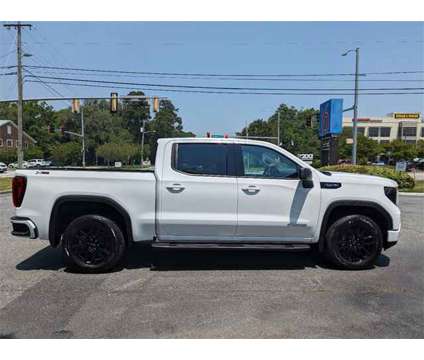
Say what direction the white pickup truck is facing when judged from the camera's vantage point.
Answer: facing to the right of the viewer

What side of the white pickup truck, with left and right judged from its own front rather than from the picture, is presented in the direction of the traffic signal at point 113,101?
left

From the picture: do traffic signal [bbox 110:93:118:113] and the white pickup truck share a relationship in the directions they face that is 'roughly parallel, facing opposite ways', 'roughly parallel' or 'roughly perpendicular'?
roughly perpendicular

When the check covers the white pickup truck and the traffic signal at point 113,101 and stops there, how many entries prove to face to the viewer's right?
1

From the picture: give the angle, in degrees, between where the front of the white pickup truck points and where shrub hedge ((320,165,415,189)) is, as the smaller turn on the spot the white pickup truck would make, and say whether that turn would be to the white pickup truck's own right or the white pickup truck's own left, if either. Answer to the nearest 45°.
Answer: approximately 45° to the white pickup truck's own left
